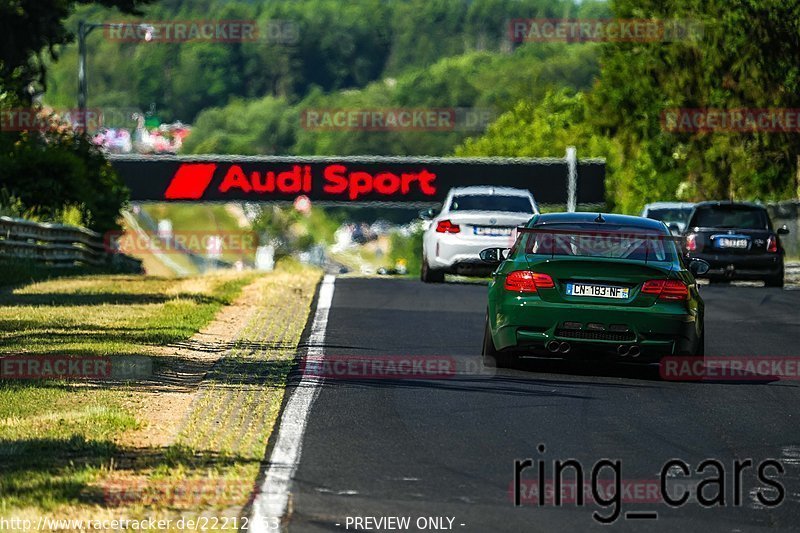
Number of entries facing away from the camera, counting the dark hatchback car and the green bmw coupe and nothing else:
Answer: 2

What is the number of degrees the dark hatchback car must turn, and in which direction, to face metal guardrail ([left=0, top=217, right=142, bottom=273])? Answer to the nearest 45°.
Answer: approximately 90° to its left

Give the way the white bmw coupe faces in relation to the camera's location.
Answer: facing away from the viewer

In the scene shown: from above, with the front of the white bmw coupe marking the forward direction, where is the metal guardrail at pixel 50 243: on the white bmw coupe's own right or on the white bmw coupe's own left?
on the white bmw coupe's own left

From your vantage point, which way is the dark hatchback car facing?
away from the camera

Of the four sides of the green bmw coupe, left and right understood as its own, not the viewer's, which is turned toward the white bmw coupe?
front

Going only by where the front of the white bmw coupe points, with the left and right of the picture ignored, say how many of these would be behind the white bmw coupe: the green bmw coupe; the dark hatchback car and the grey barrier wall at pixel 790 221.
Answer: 1

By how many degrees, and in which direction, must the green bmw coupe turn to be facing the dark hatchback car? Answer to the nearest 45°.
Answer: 0° — it already faces it

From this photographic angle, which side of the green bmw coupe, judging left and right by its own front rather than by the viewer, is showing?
back
